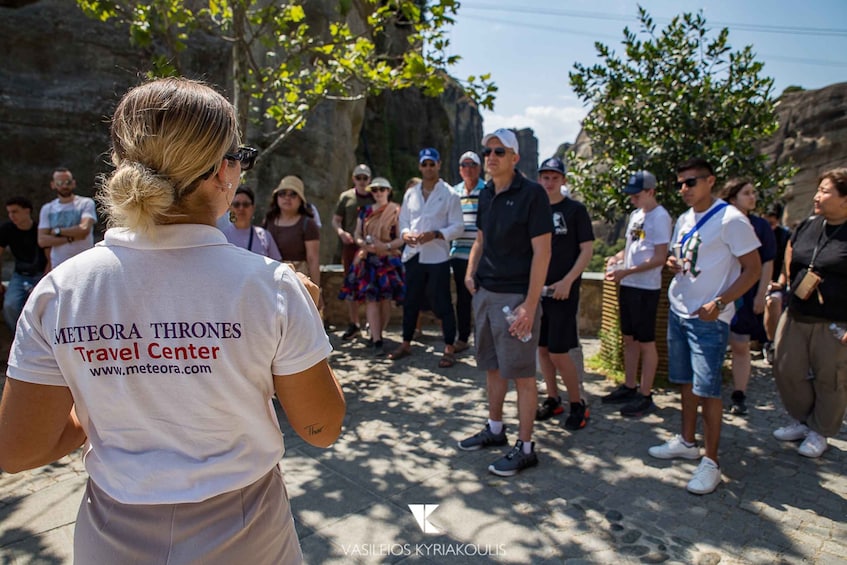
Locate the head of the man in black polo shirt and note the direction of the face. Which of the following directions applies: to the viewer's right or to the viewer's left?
to the viewer's left

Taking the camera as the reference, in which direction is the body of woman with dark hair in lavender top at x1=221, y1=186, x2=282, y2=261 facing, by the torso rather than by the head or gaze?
toward the camera

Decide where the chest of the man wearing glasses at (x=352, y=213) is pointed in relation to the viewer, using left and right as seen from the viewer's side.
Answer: facing the viewer

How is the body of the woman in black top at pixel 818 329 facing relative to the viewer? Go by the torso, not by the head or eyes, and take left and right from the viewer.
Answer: facing the viewer and to the left of the viewer

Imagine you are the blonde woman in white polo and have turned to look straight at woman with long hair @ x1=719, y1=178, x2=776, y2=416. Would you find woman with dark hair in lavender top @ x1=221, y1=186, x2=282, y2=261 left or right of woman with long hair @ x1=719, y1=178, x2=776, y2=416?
left

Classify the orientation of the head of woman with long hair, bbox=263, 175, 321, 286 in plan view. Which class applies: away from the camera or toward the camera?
toward the camera

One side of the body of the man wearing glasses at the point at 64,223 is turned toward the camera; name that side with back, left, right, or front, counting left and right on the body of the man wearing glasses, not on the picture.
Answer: front

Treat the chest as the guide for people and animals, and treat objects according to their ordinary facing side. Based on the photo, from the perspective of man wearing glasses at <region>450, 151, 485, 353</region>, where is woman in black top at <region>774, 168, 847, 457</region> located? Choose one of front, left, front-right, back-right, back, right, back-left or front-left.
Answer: front-left

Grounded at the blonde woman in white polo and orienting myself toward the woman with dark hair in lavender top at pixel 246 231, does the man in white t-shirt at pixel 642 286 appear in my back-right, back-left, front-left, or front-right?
front-right

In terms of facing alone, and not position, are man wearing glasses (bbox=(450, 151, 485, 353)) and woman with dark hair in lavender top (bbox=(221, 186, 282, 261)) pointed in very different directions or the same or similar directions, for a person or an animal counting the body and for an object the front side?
same or similar directions

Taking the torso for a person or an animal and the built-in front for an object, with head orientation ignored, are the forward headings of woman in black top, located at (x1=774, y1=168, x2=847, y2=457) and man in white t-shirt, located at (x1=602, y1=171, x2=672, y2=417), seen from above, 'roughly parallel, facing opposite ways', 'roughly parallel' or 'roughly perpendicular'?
roughly parallel

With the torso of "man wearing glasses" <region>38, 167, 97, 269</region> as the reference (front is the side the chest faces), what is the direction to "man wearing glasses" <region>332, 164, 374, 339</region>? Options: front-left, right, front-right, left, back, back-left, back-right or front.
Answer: left

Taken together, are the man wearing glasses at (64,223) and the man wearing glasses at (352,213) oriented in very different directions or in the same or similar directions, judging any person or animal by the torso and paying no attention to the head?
same or similar directions

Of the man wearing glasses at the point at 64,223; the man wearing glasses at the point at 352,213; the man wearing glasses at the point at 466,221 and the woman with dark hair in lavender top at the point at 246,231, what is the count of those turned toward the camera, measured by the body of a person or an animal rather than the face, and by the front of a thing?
4

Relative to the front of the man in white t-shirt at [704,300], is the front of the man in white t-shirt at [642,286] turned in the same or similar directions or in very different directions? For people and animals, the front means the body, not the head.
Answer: same or similar directions

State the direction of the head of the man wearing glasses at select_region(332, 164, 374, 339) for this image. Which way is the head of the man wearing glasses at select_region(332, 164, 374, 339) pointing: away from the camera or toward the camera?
toward the camera

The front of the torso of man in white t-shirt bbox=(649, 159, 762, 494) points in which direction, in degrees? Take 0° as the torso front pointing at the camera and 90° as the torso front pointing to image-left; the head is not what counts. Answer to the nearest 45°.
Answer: approximately 45°

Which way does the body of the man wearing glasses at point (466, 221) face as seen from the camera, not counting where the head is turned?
toward the camera
